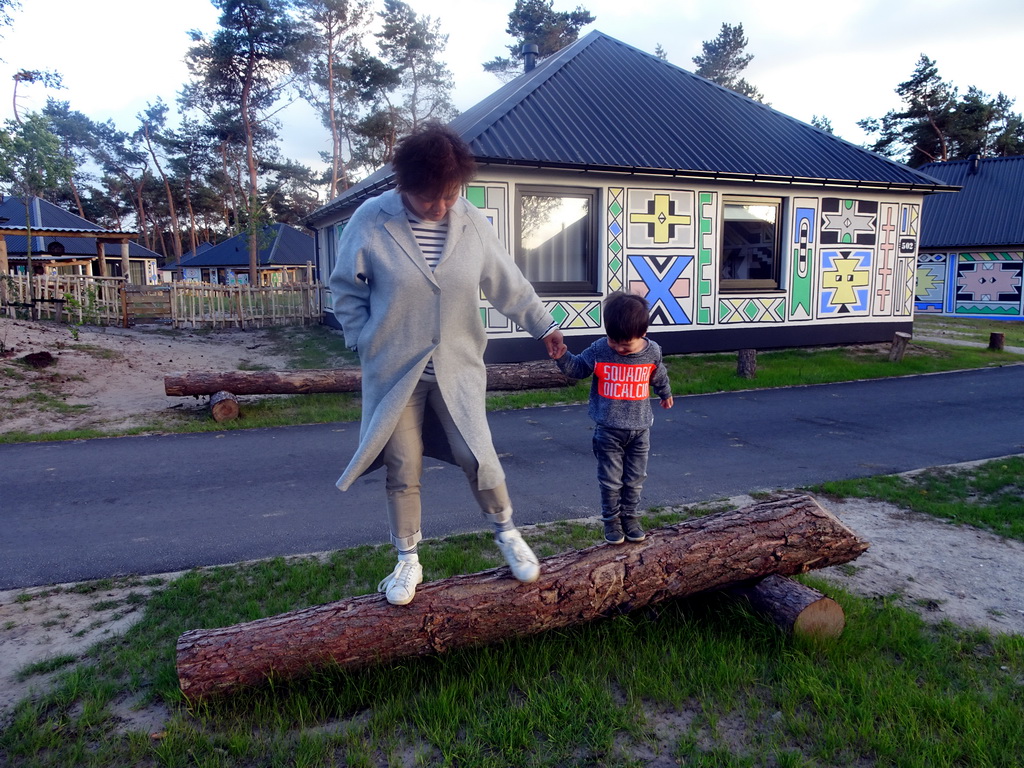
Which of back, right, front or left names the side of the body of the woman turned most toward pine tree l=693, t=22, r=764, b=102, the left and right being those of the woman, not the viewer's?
back

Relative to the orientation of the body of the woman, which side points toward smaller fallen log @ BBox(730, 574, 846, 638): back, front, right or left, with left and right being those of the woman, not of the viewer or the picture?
left

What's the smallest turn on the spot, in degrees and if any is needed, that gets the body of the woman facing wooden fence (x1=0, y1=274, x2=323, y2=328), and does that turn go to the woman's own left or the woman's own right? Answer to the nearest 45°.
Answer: approximately 135° to the woman's own right

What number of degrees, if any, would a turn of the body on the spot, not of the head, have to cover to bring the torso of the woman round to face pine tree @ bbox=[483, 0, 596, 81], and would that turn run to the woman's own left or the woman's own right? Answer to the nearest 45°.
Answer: approximately 180°

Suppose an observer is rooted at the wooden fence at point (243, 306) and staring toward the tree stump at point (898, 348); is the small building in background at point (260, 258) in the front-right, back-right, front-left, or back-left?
back-left

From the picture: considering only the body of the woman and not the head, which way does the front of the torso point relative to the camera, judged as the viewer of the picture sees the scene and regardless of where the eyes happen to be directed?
toward the camera

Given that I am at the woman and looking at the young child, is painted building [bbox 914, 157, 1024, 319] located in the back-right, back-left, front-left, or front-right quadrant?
front-left

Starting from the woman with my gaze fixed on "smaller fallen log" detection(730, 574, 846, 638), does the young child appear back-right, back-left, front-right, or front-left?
front-left

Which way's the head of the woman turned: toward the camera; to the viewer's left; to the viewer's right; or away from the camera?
toward the camera

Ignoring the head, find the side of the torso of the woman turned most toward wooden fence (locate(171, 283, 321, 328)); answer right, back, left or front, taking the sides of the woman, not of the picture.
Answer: back

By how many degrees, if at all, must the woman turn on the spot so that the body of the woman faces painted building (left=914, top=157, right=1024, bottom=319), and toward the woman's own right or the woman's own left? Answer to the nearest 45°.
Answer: approximately 135° to the woman's own left

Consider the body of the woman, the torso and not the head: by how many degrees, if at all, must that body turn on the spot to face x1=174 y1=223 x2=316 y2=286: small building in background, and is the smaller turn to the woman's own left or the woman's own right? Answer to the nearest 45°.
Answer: approximately 180°

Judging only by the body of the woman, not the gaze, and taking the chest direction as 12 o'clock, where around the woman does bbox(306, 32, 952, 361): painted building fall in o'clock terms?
The painted building is roughly at 7 o'clock from the woman.
